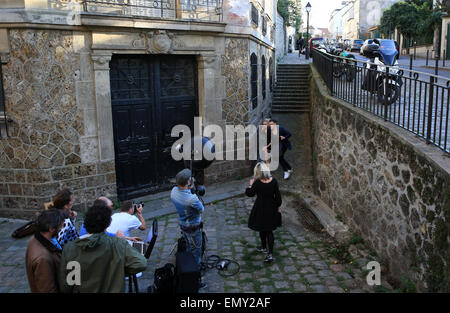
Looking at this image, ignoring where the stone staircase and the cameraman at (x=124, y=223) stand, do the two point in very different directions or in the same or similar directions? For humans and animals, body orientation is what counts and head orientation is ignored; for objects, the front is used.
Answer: very different directions

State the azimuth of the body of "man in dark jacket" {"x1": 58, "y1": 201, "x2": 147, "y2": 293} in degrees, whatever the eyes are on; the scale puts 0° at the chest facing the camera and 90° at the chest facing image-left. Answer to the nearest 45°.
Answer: approximately 180°

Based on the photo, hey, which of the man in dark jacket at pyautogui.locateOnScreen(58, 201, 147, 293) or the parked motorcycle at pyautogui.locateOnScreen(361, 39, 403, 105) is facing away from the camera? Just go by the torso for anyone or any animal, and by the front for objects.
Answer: the man in dark jacket

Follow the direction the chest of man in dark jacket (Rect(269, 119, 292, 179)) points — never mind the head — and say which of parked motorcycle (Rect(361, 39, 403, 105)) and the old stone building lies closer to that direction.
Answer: the old stone building

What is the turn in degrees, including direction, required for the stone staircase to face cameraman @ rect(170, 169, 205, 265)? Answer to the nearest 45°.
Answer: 0° — it already faces them

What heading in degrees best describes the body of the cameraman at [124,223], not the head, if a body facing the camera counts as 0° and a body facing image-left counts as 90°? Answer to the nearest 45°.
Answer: approximately 225°

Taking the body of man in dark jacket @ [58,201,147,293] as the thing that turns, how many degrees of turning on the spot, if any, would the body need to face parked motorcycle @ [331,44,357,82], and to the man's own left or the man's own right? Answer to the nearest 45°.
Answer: approximately 45° to the man's own right

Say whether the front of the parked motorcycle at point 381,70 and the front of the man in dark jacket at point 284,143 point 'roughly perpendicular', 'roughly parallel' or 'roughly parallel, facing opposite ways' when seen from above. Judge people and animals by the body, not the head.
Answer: roughly perpendicular

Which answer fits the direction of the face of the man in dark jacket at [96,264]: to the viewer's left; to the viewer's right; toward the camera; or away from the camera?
away from the camera
